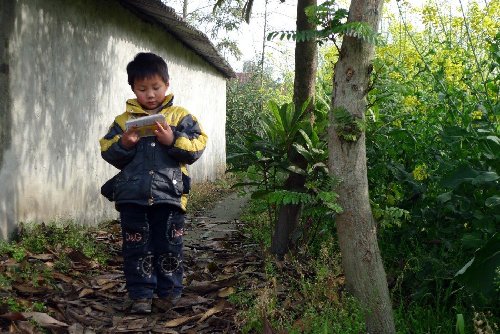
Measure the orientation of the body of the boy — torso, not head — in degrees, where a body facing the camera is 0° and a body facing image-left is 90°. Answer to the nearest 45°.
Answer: approximately 0°

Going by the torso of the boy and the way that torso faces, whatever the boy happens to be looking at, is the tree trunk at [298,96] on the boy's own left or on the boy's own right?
on the boy's own left

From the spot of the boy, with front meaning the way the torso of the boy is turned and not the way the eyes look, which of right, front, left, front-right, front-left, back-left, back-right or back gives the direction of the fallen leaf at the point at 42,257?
back-right

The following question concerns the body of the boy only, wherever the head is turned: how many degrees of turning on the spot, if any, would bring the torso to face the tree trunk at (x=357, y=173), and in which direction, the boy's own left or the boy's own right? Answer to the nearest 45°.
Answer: approximately 45° to the boy's own left

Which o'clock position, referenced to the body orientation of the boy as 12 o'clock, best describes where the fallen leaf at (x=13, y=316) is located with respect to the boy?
The fallen leaf is roughly at 2 o'clock from the boy.

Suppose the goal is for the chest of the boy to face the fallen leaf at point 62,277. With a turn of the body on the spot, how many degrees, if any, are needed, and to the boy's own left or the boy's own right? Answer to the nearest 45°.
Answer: approximately 135° to the boy's own right
